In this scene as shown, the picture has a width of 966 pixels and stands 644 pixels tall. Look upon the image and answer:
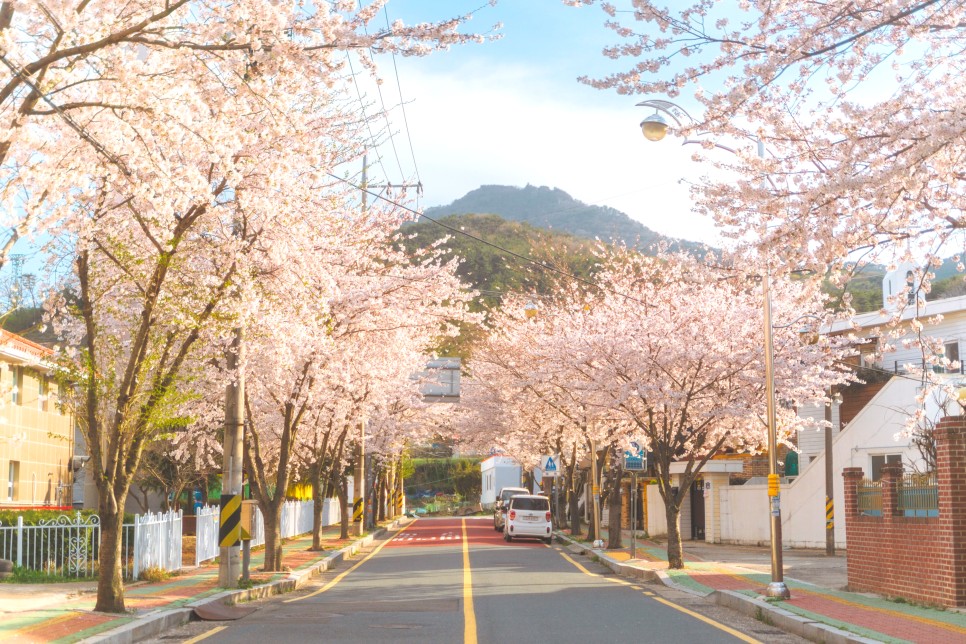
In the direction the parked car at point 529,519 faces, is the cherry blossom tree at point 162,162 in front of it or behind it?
behind

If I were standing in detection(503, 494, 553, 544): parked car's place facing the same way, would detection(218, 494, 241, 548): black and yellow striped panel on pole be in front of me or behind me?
behind

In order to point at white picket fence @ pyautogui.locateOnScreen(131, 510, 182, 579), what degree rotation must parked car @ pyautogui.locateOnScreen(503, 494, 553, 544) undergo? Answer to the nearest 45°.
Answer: approximately 180°

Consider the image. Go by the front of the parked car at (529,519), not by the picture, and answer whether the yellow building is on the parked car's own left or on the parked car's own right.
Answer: on the parked car's own left

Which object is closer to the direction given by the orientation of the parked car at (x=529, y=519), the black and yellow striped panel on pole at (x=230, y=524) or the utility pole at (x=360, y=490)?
the utility pole

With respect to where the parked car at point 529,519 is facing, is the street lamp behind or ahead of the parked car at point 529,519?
behind

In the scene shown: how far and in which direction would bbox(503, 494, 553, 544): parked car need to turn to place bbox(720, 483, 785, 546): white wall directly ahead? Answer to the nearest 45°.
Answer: approximately 135° to its right

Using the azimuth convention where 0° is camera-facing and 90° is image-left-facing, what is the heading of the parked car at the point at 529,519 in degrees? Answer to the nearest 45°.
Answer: approximately 180°

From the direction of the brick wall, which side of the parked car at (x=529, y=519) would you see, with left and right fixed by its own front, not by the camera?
back

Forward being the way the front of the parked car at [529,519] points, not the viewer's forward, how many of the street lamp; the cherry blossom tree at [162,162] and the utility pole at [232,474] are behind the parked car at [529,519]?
3
